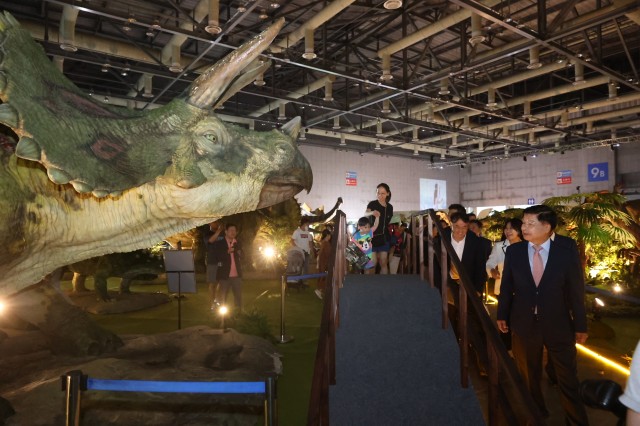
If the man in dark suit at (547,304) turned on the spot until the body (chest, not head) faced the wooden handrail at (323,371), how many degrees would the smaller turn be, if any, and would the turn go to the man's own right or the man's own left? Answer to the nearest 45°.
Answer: approximately 45° to the man's own right

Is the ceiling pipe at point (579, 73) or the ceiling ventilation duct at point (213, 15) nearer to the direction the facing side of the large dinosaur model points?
the ceiling pipe

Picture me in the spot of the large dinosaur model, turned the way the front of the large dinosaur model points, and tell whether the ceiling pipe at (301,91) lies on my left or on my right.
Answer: on my left

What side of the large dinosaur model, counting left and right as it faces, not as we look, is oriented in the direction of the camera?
right

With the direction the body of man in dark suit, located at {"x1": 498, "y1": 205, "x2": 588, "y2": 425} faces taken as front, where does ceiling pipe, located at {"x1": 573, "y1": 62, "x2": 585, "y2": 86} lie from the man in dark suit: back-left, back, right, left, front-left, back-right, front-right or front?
back

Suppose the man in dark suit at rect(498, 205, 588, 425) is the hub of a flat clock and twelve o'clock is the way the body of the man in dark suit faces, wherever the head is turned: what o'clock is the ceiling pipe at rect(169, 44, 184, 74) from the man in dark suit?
The ceiling pipe is roughly at 4 o'clock from the man in dark suit.

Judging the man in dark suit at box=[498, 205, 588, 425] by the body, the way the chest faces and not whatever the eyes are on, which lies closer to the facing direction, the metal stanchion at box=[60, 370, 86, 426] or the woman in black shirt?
the metal stanchion

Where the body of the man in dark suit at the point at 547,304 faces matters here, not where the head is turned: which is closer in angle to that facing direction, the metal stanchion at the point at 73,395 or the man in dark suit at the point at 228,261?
the metal stanchion

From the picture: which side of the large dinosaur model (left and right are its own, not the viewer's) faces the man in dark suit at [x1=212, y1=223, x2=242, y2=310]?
left

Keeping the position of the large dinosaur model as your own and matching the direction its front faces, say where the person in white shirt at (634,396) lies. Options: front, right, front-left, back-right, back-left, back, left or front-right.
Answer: front-right

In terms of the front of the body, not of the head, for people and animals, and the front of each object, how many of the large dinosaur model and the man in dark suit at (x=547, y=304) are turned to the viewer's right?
1
